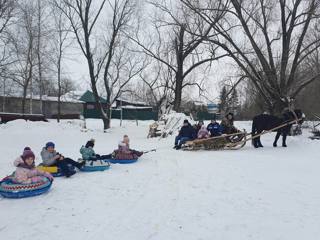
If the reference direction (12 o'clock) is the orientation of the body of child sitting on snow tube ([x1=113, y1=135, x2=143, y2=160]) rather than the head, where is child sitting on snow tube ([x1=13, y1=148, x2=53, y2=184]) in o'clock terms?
child sitting on snow tube ([x1=13, y1=148, x2=53, y2=184]) is roughly at 4 o'clock from child sitting on snow tube ([x1=113, y1=135, x2=143, y2=160]).

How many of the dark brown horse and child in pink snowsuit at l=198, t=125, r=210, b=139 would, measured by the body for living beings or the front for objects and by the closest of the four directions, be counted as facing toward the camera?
1

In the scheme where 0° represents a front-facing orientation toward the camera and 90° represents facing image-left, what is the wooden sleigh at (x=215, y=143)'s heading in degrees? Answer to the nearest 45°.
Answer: approximately 270°

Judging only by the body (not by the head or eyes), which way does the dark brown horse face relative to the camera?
to the viewer's right

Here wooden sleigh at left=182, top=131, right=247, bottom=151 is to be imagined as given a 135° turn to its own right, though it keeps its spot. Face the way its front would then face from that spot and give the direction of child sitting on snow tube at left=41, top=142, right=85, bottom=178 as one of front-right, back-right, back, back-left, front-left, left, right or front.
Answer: front

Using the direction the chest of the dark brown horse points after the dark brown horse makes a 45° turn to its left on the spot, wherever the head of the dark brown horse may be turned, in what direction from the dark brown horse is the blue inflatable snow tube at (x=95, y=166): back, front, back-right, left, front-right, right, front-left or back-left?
back

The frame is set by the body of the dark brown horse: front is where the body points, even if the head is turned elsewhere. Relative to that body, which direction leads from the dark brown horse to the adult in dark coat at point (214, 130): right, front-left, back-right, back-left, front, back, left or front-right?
back

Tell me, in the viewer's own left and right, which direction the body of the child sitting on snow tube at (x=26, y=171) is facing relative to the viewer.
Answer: facing the viewer and to the right of the viewer
